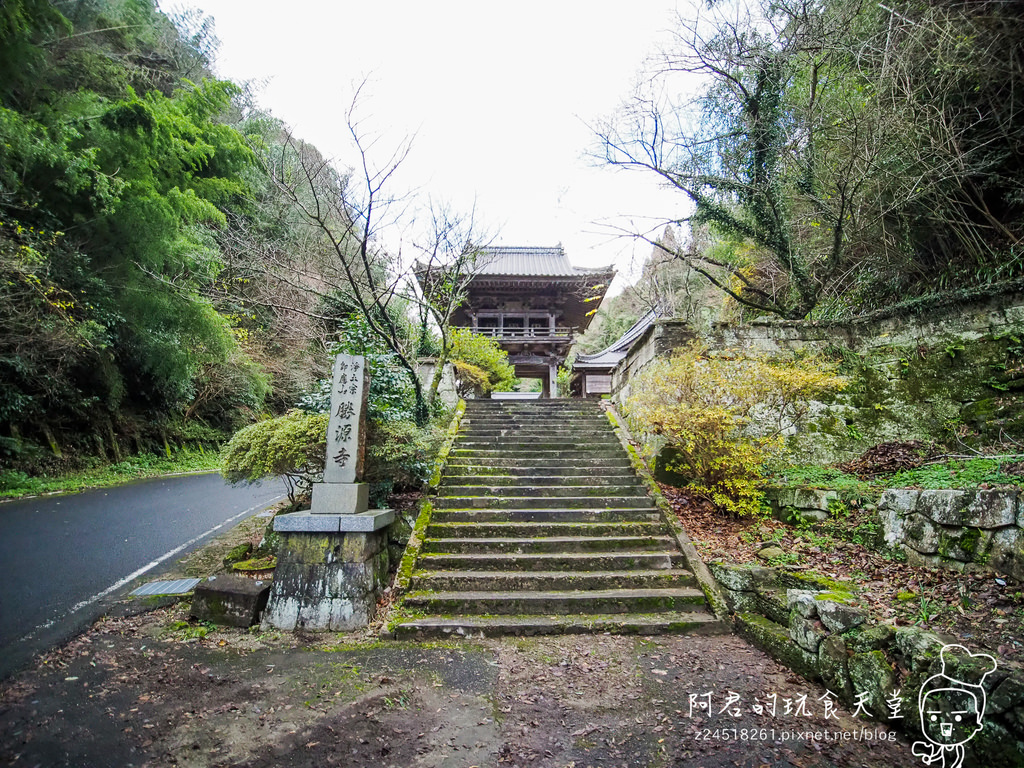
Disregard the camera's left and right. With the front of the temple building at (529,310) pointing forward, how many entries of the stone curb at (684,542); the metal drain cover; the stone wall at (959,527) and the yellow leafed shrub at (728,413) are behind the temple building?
0

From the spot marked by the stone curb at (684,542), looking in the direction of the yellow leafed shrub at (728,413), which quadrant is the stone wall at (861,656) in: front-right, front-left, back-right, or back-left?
back-right

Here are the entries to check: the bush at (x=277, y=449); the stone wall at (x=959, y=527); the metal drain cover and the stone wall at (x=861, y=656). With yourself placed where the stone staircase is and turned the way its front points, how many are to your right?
2

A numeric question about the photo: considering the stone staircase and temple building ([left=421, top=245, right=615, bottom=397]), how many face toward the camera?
2

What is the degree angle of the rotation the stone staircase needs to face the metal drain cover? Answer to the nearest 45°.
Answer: approximately 90° to its right

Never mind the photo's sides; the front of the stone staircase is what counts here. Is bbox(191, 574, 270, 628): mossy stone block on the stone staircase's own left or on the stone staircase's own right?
on the stone staircase's own right

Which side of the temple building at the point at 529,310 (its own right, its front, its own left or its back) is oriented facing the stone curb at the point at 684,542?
front

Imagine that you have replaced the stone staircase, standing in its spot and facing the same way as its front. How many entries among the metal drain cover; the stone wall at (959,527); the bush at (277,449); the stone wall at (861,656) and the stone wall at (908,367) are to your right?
2

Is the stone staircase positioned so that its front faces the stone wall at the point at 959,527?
no

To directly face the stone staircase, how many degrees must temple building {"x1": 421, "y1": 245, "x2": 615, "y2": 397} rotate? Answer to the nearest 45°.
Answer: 0° — it already faces it

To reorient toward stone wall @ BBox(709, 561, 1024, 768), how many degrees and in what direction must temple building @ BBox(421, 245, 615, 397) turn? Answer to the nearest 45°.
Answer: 0° — it already faces it

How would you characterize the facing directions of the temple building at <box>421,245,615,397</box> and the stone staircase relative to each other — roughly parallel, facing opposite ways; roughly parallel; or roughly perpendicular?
roughly parallel

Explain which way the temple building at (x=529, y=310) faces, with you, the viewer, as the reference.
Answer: facing the viewer
